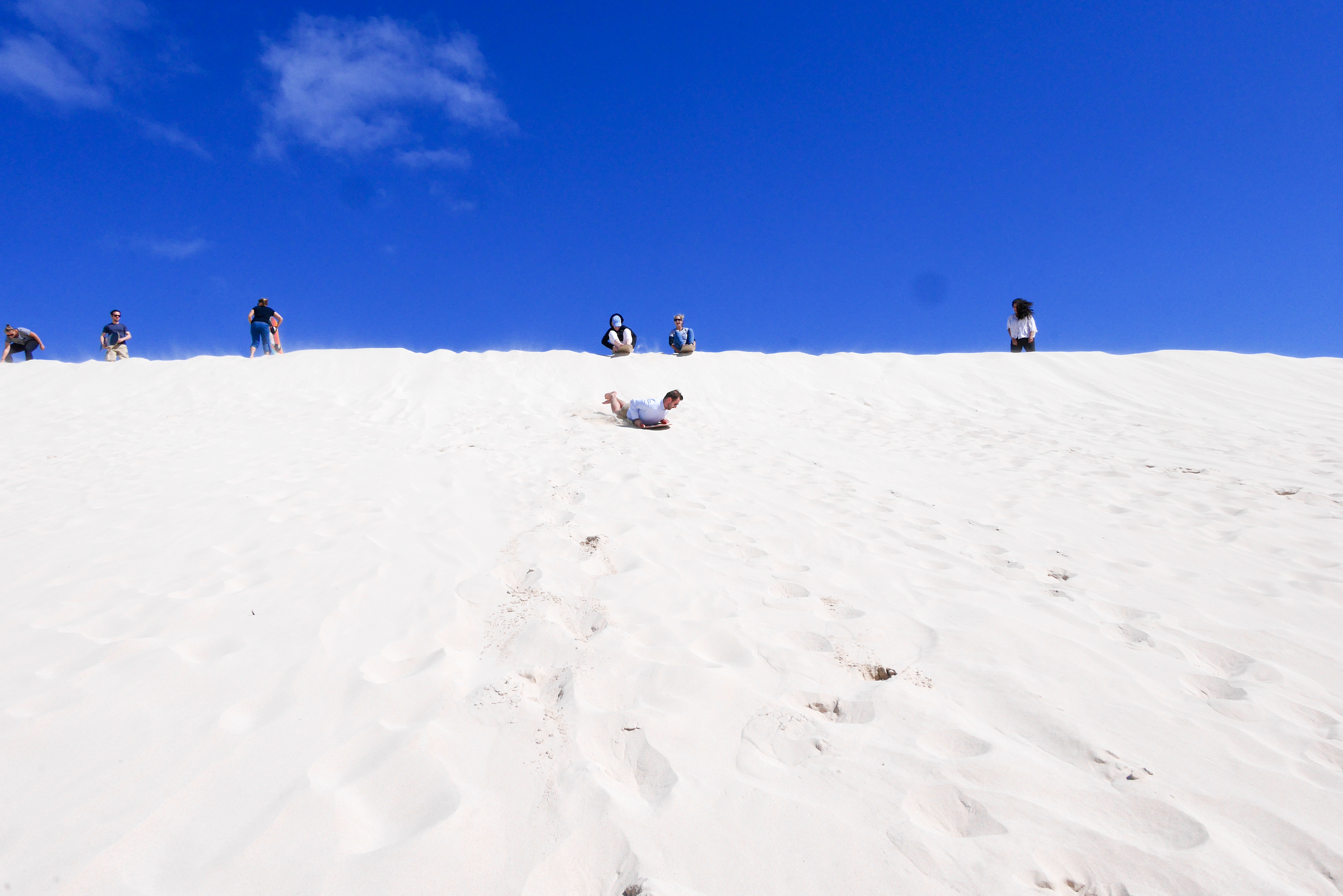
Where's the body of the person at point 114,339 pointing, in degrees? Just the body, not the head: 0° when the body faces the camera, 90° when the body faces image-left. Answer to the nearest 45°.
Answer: approximately 0°

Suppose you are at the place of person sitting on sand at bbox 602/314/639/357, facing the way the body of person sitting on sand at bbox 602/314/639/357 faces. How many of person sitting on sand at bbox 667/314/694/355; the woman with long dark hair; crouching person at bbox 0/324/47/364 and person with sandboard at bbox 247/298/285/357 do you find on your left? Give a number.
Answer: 2

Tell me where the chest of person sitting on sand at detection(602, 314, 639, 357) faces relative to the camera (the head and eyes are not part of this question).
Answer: toward the camera

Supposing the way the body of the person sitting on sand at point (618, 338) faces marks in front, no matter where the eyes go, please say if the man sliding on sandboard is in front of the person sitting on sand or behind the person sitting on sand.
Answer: in front

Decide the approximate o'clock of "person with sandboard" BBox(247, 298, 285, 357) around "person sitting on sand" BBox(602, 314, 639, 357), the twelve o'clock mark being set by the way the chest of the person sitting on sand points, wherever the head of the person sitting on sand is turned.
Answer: The person with sandboard is roughly at 3 o'clock from the person sitting on sand.

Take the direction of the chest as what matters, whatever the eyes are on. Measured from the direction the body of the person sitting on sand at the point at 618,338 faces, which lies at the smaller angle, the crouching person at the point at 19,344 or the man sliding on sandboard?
the man sliding on sandboard
